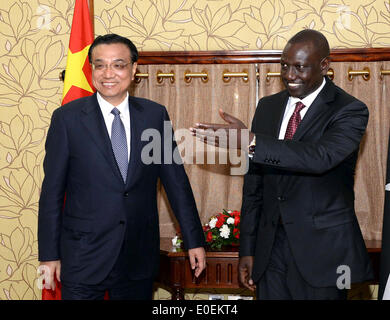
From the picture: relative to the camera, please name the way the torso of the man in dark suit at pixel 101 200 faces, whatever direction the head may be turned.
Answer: toward the camera

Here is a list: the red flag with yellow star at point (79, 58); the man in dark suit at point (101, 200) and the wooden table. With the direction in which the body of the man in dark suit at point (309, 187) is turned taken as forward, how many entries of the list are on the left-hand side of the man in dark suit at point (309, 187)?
0

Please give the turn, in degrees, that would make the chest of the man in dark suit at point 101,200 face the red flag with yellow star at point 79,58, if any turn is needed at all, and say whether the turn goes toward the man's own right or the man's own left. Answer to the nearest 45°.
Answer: approximately 180°

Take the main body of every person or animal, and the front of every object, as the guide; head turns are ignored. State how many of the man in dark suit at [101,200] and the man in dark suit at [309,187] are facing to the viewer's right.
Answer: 0

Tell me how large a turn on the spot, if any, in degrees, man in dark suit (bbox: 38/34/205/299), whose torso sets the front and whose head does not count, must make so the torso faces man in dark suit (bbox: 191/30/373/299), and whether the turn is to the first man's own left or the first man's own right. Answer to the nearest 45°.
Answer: approximately 90° to the first man's own left

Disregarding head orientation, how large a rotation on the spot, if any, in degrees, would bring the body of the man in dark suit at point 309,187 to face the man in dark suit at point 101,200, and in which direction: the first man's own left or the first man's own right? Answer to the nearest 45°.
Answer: approximately 45° to the first man's own right

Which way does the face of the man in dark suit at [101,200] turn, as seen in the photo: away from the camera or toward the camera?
toward the camera

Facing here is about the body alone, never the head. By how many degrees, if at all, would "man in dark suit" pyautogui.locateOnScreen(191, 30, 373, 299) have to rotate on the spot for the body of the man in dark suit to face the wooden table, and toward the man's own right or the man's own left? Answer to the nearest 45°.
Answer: approximately 90° to the man's own right

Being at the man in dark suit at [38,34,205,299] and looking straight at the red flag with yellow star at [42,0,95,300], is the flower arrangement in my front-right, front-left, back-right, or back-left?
front-right

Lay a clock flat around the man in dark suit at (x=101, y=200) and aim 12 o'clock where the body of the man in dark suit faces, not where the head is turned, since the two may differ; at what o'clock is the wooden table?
The wooden table is roughly at 7 o'clock from the man in dark suit.

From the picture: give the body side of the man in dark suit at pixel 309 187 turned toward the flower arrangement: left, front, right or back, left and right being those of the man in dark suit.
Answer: right

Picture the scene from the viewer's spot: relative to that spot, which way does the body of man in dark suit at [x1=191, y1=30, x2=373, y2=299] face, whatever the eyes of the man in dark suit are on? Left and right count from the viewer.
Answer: facing the viewer and to the left of the viewer

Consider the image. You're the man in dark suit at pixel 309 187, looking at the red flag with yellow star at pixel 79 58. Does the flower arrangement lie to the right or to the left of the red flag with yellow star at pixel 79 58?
right

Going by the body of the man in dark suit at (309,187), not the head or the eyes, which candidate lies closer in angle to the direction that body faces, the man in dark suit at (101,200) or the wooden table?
the man in dark suit

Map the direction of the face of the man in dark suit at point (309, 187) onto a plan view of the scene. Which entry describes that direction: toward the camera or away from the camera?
toward the camera
